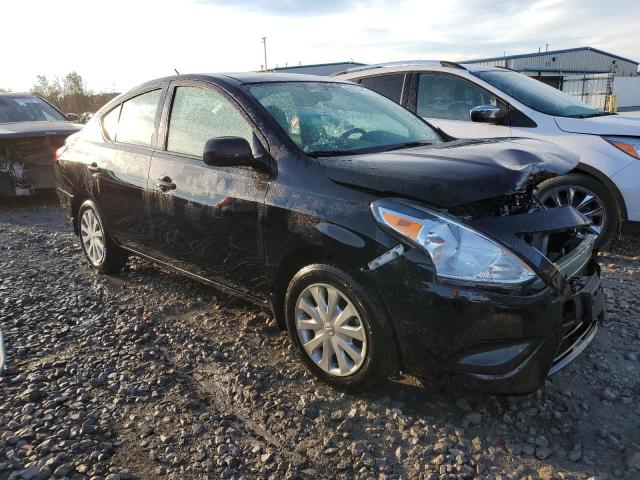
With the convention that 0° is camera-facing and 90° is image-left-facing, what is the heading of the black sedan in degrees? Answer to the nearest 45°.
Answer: approximately 315°

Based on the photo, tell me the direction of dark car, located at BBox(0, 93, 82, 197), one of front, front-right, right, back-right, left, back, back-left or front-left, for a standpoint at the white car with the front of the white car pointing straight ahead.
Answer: back-right

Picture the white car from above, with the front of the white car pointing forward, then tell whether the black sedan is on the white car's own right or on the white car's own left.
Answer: on the white car's own right

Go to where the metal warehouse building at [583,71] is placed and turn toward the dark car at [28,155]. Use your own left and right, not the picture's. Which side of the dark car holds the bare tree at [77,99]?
right

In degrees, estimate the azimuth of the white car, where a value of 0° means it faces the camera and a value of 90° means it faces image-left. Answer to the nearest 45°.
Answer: approximately 315°

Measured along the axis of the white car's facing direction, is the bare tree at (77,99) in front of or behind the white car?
behind

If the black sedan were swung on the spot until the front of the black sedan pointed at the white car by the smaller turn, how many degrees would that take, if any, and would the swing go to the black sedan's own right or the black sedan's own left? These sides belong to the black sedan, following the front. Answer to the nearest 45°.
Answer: approximately 90° to the black sedan's own left

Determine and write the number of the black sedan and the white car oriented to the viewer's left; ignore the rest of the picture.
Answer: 0

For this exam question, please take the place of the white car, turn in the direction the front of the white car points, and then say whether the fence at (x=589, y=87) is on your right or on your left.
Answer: on your left
